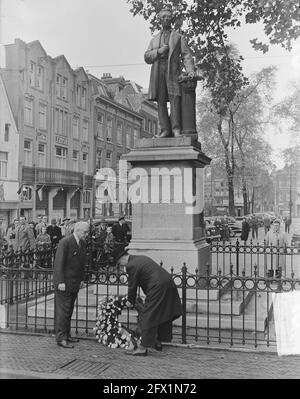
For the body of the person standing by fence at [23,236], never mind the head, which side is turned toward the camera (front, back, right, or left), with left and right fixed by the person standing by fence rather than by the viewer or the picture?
front

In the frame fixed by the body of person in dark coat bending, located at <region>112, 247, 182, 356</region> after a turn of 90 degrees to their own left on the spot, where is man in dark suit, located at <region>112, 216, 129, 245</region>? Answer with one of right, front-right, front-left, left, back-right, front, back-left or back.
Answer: back

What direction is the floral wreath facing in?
toward the camera

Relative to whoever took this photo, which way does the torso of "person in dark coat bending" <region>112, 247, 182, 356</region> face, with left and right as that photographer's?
facing to the left of the viewer

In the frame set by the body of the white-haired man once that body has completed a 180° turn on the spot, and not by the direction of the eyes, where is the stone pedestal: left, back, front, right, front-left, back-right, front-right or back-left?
right

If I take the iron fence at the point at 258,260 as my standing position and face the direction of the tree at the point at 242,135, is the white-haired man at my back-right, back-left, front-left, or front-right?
back-left

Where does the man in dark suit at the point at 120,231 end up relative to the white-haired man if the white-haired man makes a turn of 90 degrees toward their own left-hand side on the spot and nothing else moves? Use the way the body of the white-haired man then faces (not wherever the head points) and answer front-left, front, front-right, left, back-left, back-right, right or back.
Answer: front-left

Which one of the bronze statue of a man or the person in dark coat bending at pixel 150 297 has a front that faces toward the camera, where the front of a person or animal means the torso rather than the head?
the bronze statue of a man
